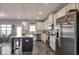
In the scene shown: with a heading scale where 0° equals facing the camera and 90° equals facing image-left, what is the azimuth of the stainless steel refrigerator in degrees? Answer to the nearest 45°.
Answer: approximately 45°
